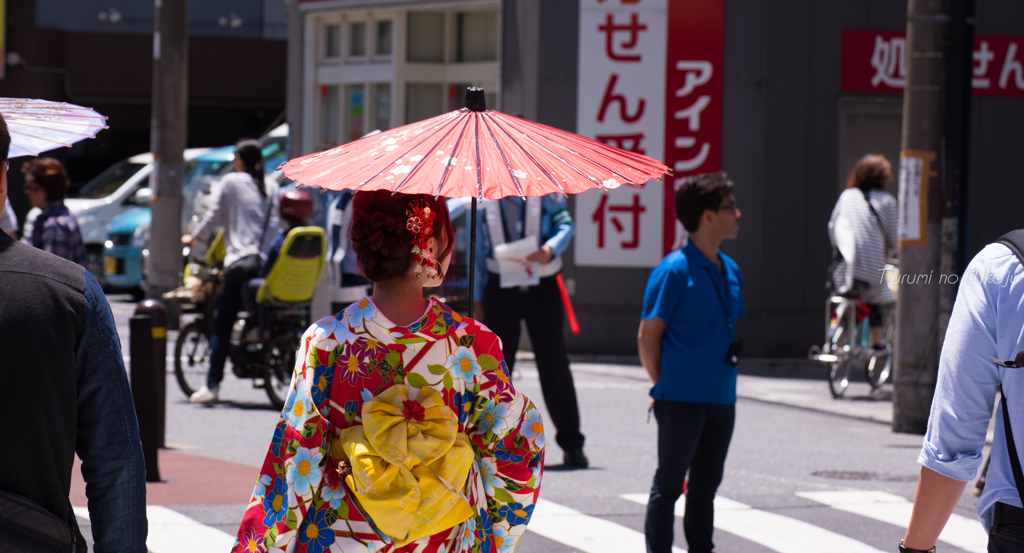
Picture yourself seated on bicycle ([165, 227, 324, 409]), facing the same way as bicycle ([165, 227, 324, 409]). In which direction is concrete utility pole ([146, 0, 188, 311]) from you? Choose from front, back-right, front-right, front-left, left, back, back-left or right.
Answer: front-right

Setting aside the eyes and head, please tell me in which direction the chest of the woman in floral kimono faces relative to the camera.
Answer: away from the camera

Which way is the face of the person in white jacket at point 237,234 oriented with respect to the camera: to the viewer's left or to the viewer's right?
to the viewer's left

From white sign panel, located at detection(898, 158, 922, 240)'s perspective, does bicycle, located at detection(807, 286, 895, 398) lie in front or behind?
behind

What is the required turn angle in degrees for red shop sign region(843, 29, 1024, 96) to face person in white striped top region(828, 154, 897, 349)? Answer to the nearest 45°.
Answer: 0° — it already faces them

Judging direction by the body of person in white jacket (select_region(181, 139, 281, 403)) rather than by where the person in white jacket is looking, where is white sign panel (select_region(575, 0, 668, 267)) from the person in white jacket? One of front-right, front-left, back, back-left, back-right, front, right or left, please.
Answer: right

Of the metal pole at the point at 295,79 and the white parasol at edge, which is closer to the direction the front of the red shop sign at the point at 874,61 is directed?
the white parasol at edge

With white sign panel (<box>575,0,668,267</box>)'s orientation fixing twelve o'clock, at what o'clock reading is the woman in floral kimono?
The woman in floral kimono is roughly at 12 o'clock from the white sign panel.

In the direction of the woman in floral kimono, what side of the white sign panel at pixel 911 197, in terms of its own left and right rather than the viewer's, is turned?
front

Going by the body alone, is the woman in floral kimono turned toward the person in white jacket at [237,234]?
yes

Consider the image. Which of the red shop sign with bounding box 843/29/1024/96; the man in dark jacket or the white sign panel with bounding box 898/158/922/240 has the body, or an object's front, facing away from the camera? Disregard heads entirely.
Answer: the man in dark jacket

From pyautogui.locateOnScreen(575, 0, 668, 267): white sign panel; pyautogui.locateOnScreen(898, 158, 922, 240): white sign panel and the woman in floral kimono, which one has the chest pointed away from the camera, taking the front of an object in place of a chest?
the woman in floral kimono

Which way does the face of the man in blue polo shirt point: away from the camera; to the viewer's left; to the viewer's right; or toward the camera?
to the viewer's right

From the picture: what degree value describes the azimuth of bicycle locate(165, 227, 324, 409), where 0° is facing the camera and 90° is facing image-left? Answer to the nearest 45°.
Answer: approximately 135°

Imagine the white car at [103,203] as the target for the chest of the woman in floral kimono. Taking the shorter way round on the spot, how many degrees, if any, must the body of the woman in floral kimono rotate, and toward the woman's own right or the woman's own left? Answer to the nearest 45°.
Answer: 0° — they already face it
